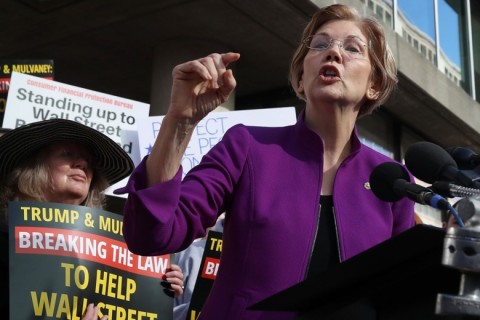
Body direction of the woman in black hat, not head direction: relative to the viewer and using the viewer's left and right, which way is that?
facing the viewer and to the right of the viewer

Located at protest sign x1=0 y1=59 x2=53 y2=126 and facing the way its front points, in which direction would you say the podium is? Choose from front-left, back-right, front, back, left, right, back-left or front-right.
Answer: front

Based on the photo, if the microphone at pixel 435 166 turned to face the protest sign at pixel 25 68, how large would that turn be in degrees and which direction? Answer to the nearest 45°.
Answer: approximately 45° to its right

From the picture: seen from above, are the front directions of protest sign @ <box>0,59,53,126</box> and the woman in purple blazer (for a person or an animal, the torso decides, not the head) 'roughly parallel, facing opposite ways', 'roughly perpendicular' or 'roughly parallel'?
roughly parallel

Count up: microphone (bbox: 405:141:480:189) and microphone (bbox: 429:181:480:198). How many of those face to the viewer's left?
2

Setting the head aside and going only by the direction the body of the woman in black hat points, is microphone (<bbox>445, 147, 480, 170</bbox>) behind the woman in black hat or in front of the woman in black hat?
in front

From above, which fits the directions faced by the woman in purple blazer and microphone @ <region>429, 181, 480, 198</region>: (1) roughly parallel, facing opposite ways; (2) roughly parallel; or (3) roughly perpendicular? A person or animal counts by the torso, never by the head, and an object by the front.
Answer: roughly perpendicular

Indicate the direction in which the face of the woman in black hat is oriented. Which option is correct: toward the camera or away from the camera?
toward the camera

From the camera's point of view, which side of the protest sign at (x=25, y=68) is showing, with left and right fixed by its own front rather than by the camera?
front

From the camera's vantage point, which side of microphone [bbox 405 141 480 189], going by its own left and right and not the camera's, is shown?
left

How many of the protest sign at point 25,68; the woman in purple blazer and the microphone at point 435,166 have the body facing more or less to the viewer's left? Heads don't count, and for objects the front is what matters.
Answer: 1

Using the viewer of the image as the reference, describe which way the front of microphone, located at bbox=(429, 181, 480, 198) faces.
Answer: facing to the left of the viewer

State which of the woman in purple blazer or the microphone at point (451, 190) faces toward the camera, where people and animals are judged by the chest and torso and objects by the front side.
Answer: the woman in purple blazer

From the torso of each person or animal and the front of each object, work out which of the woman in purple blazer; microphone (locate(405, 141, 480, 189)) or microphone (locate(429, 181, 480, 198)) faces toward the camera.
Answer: the woman in purple blazer
